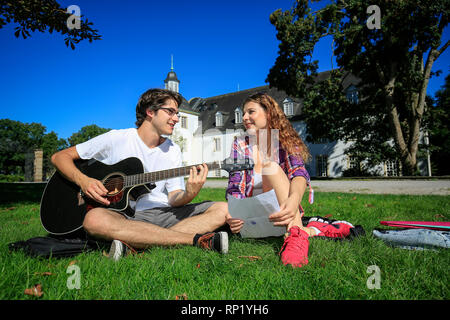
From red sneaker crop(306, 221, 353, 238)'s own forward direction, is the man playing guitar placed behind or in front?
behind

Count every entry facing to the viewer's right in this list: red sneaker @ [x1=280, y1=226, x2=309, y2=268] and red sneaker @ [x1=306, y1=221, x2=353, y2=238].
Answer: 1

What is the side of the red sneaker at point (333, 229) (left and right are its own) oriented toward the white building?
left

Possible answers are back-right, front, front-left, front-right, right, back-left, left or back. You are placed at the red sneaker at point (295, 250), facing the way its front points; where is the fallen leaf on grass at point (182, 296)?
front-right

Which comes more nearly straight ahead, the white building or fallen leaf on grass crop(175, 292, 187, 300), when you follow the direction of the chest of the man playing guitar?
the fallen leaf on grass

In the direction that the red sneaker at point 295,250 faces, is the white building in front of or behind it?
behind

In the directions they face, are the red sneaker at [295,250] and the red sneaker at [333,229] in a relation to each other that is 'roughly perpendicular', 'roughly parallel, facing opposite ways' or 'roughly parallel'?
roughly perpendicular

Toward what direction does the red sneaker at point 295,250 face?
toward the camera

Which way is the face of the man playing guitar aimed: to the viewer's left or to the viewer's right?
to the viewer's right

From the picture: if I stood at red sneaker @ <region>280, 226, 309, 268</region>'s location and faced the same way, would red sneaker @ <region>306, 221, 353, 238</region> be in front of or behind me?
behind

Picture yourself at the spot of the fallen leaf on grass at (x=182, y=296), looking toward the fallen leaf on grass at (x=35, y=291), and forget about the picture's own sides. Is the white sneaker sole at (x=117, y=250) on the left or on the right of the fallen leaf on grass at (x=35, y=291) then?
right

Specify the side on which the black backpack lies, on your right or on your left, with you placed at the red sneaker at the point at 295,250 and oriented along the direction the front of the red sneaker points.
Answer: on your right

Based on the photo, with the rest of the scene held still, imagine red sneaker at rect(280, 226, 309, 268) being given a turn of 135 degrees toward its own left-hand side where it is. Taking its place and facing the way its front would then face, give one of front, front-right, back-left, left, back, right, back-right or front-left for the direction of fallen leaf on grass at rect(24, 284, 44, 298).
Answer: back

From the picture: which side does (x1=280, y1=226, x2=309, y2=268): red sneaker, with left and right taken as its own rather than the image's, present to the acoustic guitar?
right

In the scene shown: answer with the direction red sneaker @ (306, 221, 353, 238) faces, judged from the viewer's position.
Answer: facing to the right of the viewer

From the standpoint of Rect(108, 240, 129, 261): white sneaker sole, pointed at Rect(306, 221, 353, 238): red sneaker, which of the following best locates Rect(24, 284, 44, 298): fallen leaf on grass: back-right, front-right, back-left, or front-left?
back-right

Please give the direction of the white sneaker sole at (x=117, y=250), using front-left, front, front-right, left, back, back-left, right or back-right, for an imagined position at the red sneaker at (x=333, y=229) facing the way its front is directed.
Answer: back-right
